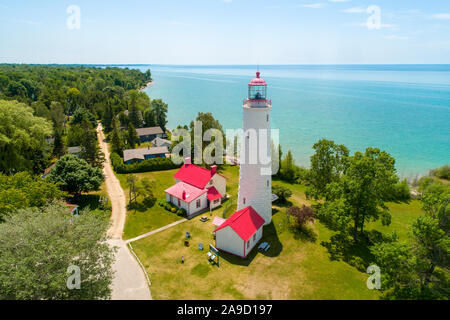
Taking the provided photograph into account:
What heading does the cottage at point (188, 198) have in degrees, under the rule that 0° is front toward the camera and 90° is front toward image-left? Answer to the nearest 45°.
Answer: approximately 45°

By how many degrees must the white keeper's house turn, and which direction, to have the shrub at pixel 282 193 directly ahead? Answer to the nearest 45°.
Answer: approximately 135° to its left

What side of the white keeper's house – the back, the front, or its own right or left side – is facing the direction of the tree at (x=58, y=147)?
right

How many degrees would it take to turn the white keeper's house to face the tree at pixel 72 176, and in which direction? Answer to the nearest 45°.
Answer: approximately 45° to its right

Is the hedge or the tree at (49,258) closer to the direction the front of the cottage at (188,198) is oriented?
the tree

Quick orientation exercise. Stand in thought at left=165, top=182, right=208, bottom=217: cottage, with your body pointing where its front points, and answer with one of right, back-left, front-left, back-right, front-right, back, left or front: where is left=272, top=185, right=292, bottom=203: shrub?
back-left

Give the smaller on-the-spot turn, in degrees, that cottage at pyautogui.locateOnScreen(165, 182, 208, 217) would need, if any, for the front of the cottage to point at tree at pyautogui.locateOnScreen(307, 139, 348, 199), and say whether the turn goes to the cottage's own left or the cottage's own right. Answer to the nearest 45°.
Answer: approximately 135° to the cottage's own left

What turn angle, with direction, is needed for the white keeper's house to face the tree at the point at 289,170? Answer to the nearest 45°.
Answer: approximately 180°
